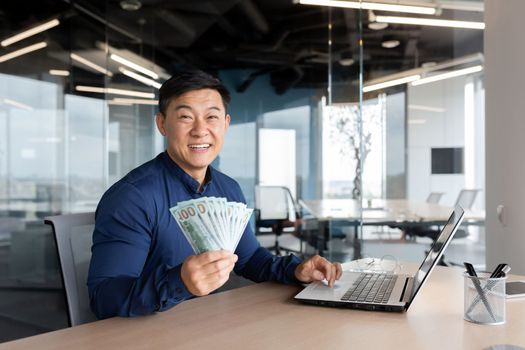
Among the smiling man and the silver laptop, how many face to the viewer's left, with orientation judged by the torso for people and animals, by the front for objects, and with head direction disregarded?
1

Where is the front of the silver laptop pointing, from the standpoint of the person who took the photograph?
facing to the left of the viewer

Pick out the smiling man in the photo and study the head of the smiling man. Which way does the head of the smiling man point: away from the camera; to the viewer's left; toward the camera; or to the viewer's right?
toward the camera

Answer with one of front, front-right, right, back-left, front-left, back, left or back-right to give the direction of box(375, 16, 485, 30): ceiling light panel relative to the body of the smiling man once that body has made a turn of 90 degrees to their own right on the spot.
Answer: back

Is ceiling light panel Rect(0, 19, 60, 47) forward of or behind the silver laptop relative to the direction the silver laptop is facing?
forward

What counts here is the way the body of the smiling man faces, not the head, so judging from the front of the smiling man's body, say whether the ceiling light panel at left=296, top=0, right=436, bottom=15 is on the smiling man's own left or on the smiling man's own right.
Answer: on the smiling man's own left

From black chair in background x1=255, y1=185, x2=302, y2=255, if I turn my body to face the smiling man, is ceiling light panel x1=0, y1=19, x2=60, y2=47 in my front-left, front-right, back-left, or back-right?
front-right

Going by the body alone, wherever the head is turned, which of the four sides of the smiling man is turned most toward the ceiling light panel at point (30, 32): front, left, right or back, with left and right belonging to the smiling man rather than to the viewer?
back

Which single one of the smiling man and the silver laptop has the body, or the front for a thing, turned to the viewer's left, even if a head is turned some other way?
the silver laptop

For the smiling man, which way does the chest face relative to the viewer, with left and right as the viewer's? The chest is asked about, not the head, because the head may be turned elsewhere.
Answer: facing the viewer and to the right of the viewer

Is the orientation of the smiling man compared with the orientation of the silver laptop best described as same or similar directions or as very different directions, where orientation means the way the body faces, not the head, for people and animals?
very different directions

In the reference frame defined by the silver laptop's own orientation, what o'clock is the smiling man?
The smiling man is roughly at 12 o'clock from the silver laptop.
